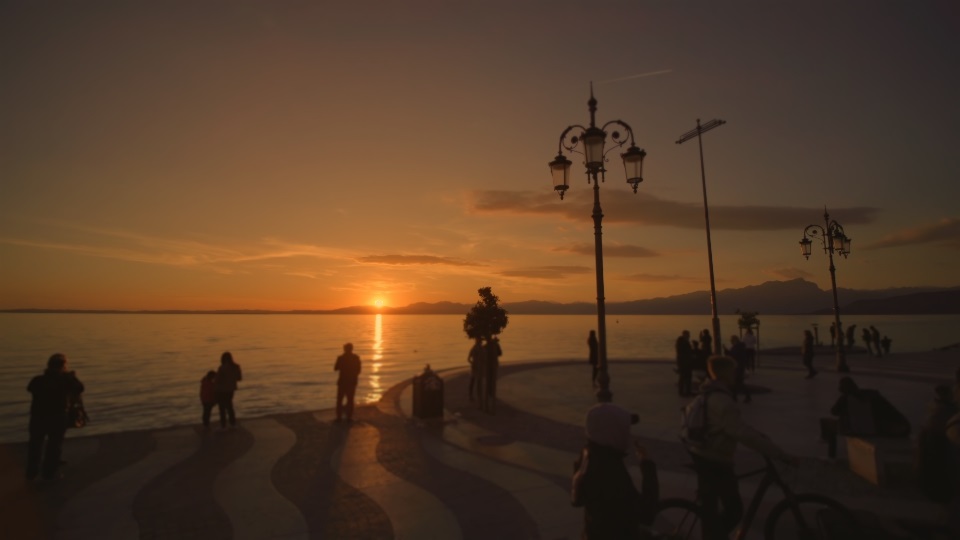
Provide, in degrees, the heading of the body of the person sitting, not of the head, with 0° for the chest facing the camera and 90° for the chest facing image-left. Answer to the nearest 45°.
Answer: approximately 90°

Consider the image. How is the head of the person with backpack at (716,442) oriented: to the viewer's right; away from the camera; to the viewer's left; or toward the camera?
away from the camera

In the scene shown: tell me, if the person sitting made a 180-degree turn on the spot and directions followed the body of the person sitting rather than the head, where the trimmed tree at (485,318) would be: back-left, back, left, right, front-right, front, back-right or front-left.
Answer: back

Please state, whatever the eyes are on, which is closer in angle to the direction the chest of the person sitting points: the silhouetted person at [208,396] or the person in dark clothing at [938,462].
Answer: the silhouetted person

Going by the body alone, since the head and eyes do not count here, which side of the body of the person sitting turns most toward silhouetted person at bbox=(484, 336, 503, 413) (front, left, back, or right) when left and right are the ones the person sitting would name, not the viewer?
front

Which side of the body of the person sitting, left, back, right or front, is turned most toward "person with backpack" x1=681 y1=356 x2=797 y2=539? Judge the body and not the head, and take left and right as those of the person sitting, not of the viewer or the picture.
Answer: left

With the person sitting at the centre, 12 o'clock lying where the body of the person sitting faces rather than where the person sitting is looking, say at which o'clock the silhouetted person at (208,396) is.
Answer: The silhouetted person is roughly at 11 o'clock from the person sitting.

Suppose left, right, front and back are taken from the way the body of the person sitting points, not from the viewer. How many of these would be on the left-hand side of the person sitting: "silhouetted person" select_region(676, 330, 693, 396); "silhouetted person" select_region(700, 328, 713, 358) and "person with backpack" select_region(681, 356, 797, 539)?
1

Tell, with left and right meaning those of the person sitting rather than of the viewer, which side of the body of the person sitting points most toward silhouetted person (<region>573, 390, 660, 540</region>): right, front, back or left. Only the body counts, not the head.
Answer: left

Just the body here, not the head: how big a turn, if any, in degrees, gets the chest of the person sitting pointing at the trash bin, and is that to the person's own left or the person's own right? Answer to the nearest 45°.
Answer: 0° — they already face it
